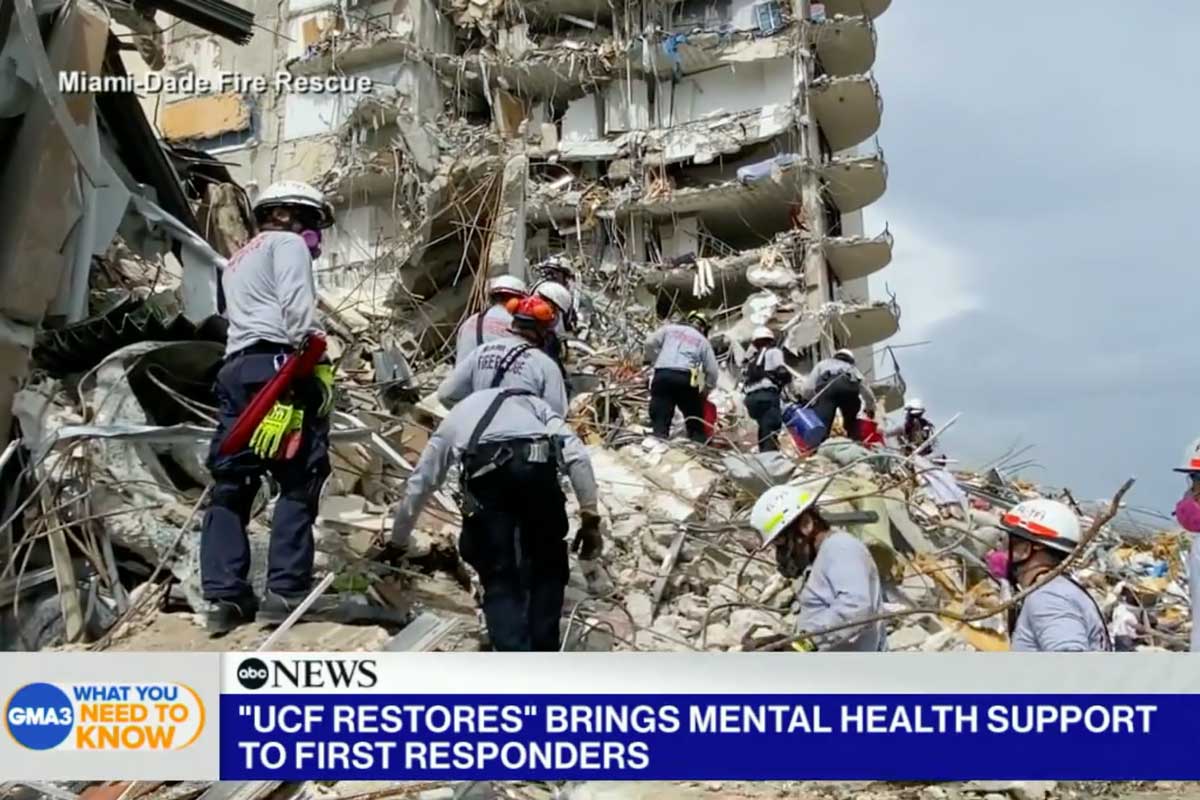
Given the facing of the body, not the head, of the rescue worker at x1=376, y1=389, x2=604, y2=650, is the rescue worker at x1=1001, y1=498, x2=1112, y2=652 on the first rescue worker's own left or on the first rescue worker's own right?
on the first rescue worker's own right

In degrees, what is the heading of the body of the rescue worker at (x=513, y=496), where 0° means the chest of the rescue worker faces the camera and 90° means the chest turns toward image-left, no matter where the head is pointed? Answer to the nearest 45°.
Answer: approximately 180°

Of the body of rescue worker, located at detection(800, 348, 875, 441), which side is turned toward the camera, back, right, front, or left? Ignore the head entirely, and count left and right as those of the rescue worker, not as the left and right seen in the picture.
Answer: back

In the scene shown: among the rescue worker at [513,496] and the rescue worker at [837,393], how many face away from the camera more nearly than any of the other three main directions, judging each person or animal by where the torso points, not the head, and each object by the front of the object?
2

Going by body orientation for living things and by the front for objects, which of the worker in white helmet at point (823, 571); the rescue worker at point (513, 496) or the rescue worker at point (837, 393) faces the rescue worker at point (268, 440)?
the worker in white helmet

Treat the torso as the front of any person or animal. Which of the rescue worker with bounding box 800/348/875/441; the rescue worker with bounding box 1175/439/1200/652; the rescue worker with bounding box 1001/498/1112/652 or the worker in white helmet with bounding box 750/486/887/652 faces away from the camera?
the rescue worker with bounding box 800/348/875/441

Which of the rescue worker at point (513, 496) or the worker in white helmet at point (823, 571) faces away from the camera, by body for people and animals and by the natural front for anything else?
the rescue worker

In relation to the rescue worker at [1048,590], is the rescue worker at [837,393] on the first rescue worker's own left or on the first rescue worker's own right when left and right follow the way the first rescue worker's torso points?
on the first rescue worker's own right

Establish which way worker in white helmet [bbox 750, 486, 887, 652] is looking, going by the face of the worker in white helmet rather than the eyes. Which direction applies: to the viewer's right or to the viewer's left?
to the viewer's left

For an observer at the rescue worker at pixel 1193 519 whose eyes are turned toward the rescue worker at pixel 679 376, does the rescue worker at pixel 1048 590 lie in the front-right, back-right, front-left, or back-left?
back-left

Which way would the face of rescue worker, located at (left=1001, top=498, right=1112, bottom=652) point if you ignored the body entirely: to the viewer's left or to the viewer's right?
to the viewer's left

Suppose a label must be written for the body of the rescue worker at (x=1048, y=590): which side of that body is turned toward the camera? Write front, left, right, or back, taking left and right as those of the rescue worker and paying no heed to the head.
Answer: left
